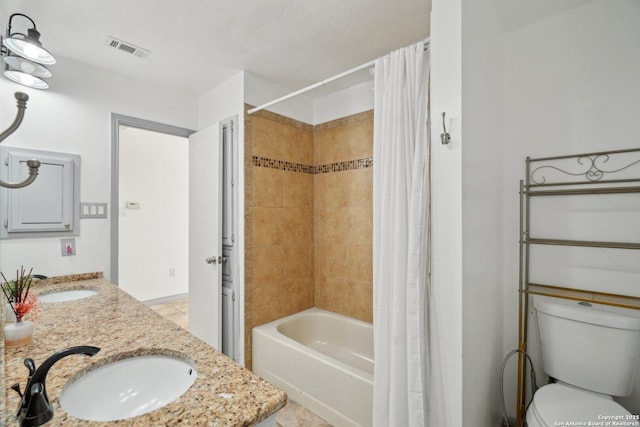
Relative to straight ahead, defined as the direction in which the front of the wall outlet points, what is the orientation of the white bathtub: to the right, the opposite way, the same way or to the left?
to the right

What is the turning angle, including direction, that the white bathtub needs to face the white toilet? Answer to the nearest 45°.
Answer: approximately 90° to its left

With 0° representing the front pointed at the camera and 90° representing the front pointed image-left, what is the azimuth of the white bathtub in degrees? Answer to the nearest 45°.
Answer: approximately 45°

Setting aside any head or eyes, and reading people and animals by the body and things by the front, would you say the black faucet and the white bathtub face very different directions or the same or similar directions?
very different directions

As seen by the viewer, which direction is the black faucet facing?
to the viewer's right
